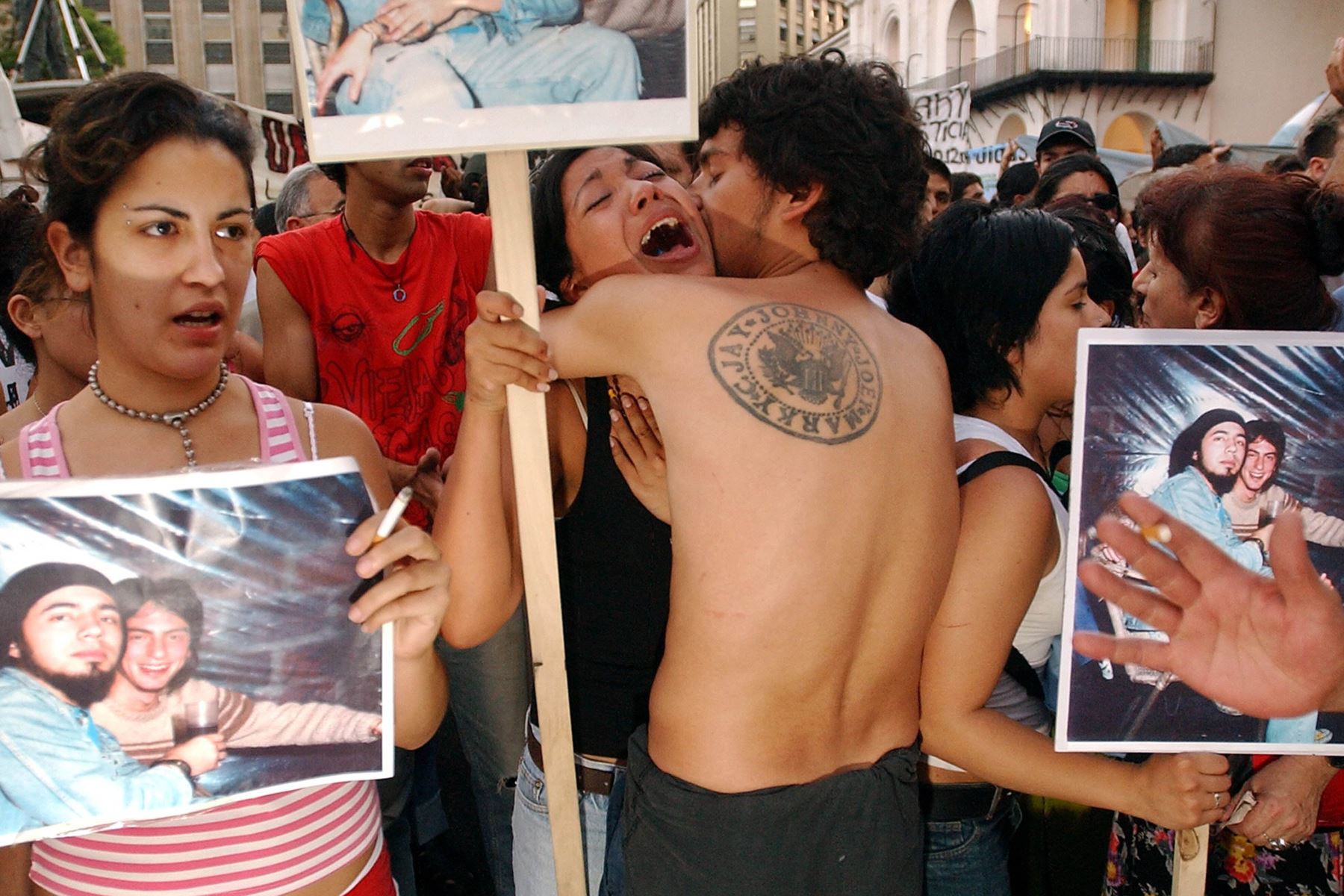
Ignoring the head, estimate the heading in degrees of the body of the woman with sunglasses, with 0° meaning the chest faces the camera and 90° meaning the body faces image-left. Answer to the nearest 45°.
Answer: approximately 0°

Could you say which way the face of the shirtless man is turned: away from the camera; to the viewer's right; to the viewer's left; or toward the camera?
to the viewer's left

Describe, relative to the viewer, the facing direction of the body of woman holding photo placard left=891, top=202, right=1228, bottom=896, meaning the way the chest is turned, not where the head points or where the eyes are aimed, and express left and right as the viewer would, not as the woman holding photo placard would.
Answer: facing to the right of the viewer

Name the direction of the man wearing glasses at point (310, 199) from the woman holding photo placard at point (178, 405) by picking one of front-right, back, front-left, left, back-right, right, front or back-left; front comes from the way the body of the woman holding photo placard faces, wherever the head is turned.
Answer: back

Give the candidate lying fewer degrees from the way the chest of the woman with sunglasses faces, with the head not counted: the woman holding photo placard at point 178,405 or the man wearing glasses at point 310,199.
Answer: the woman holding photo placard

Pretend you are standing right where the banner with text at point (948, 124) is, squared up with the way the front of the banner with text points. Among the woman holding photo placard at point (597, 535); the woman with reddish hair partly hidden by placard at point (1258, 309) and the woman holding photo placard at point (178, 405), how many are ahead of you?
3
